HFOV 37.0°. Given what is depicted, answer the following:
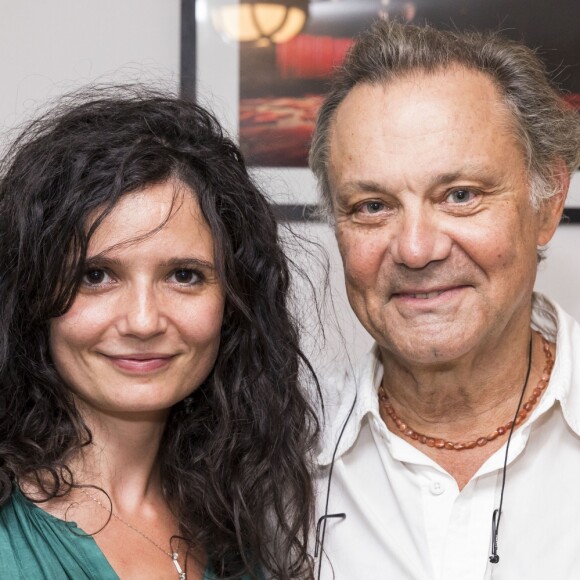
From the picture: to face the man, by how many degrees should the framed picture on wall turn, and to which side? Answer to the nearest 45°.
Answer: approximately 45° to its left

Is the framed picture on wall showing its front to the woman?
yes

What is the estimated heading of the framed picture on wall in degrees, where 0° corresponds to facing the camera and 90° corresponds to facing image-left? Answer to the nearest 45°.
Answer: approximately 0°
